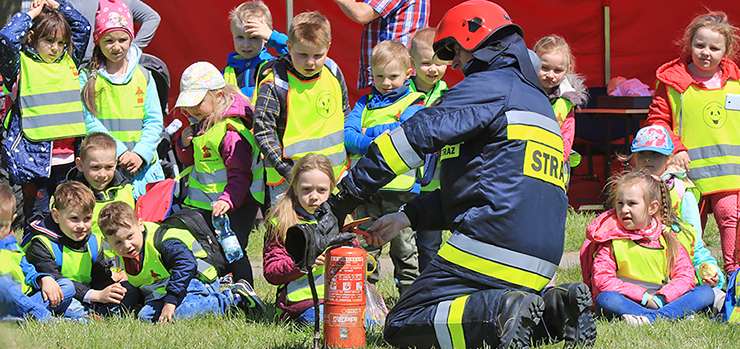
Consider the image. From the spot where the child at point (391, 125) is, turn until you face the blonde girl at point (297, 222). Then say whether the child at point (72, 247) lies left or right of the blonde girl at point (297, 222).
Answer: right

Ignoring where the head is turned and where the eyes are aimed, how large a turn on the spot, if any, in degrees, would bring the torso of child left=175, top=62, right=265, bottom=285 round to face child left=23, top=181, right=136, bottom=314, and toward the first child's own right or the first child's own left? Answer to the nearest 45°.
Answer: approximately 45° to the first child's own right

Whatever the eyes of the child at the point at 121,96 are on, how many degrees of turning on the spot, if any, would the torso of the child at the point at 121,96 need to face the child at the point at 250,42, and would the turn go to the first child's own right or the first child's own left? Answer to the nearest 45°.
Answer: approximately 90° to the first child's own left

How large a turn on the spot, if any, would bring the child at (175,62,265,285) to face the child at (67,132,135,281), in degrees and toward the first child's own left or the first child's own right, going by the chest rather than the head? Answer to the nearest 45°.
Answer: approximately 45° to the first child's own right

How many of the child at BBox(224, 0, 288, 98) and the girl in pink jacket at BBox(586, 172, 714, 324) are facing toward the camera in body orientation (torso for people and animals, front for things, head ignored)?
2

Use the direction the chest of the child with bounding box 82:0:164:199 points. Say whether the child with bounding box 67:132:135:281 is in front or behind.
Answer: in front

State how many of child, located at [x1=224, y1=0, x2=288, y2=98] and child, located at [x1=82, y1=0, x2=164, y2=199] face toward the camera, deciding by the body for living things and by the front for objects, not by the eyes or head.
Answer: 2

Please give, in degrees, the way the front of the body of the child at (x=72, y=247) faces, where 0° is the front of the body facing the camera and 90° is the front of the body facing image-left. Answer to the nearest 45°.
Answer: approximately 315°

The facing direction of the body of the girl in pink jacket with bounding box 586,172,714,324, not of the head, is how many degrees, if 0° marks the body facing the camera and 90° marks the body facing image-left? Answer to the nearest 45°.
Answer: approximately 0°

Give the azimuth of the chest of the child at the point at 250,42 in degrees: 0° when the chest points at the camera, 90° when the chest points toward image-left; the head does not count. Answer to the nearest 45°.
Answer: approximately 0°
